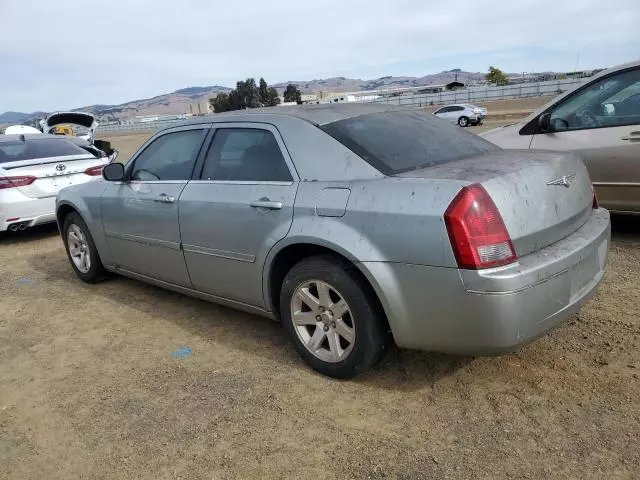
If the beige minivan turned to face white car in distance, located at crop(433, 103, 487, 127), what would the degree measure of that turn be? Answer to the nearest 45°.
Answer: approximately 90° to its right

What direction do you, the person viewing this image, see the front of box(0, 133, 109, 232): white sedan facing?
facing away from the viewer and to the left of the viewer

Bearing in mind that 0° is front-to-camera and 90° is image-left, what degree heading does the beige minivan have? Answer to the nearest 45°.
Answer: approximately 90°

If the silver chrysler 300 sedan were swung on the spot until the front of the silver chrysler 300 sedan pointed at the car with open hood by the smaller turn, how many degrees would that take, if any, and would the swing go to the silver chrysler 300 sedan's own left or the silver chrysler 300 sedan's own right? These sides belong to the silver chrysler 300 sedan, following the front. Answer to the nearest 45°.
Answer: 0° — it already faces it

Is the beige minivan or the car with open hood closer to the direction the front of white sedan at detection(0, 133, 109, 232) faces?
the car with open hood

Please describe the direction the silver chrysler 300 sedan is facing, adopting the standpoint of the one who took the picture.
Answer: facing away from the viewer and to the left of the viewer

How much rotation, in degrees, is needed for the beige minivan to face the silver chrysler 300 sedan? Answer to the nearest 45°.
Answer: approximately 45° to its left

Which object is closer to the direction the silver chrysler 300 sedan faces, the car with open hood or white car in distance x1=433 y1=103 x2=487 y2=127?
the car with open hood

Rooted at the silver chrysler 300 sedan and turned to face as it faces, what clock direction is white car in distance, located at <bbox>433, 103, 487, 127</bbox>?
The white car in distance is roughly at 2 o'clock from the silver chrysler 300 sedan.

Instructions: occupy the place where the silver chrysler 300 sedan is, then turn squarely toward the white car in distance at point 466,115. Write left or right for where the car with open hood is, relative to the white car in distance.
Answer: left

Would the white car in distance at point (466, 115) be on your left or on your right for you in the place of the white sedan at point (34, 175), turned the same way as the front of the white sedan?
on your right

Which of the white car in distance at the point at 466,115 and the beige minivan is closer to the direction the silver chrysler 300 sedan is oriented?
the white car in distance

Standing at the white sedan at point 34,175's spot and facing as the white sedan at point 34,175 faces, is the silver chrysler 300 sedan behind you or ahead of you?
behind

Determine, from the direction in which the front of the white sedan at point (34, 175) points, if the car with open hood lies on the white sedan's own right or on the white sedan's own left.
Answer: on the white sedan's own right

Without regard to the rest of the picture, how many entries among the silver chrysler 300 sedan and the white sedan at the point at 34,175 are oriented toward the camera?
0
